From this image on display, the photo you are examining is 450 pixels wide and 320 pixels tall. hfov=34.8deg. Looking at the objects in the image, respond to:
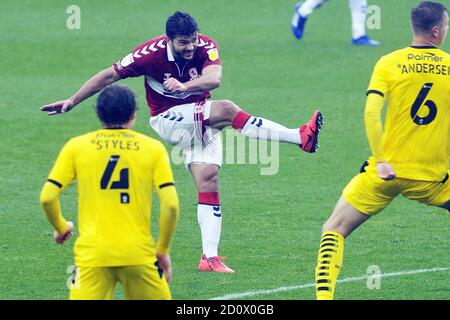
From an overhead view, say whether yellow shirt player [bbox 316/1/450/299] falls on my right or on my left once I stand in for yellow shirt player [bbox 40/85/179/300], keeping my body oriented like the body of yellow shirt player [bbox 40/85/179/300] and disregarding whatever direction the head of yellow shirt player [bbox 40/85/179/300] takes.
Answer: on my right

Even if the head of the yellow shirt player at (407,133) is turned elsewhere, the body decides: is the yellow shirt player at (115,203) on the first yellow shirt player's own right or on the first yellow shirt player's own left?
on the first yellow shirt player's own left

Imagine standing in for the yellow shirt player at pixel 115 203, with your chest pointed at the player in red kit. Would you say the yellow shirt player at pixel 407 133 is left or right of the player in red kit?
right

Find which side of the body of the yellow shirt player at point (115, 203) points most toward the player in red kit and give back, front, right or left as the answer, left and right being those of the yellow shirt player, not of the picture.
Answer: front

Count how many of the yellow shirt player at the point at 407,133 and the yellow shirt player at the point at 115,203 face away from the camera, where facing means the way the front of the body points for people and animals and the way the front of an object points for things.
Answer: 2

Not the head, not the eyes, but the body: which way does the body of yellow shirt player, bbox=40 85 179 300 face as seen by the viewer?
away from the camera

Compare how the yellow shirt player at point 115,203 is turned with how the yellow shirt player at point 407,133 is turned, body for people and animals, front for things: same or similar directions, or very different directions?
same or similar directions

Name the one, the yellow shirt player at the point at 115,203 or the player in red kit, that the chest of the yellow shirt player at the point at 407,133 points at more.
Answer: the player in red kit

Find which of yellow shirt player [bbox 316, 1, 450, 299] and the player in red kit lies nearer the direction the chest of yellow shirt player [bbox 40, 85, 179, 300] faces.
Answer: the player in red kit

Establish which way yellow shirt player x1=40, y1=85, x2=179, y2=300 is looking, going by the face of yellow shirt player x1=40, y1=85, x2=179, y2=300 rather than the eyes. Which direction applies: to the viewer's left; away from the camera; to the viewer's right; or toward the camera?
away from the camera

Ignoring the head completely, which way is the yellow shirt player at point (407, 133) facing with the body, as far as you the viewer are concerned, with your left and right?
facing away from the viewer

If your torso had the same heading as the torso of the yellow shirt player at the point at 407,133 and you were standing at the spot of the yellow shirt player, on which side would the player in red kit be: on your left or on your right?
on your left
